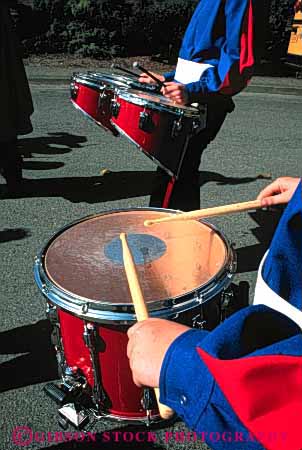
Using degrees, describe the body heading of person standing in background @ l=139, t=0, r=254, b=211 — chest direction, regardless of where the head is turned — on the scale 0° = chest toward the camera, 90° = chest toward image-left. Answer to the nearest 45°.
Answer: approximately 90°

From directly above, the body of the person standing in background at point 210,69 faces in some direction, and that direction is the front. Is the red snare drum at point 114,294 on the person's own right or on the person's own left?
on the person's own left

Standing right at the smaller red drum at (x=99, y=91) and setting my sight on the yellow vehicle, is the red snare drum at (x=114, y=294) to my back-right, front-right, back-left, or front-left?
back-right

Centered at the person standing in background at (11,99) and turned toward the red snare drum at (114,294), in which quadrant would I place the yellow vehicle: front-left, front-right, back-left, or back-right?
back-left

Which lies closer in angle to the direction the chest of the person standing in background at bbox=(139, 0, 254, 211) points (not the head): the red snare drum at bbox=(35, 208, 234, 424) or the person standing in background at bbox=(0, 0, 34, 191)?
the person standing in background

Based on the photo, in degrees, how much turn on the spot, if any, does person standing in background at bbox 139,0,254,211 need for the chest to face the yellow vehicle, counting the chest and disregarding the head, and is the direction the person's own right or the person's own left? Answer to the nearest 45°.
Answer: approximately 90° to the person's own right

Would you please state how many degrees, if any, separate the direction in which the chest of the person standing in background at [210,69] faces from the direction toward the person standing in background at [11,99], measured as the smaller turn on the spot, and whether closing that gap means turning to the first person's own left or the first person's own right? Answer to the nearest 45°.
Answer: approximately 45° to the first person's own right
